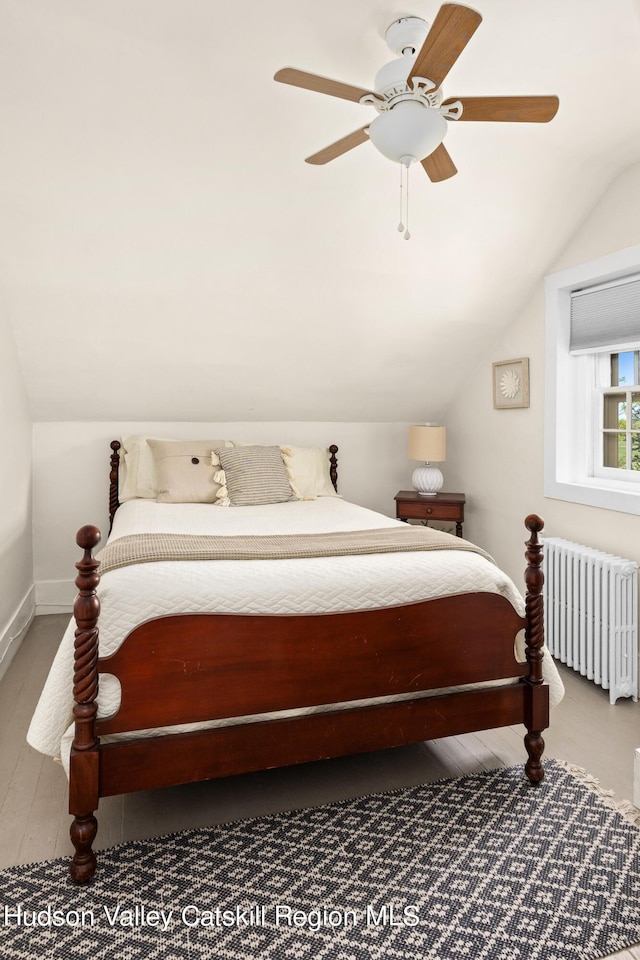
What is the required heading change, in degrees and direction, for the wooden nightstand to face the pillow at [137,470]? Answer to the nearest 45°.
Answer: approximately 90° to its right

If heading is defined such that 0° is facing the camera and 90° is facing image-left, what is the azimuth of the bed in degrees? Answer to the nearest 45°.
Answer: approximately 0°

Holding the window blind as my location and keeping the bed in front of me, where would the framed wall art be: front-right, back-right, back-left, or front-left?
front-right

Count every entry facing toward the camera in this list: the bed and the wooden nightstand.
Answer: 2

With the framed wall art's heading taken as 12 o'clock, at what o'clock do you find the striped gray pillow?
The striped gray pillow is roughly at 1 o'clock from the framed wall art.

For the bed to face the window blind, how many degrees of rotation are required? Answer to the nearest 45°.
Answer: approximately 135° to its left

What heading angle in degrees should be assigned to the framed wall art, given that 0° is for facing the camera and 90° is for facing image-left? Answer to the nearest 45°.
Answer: approximately 45°

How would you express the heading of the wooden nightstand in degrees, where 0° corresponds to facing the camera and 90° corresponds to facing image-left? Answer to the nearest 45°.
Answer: approximately 0°

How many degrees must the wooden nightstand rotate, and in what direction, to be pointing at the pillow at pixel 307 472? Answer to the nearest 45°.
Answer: approximately 90° to its right
